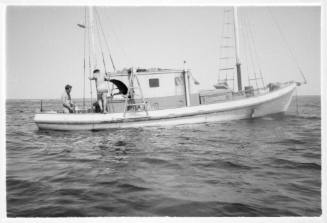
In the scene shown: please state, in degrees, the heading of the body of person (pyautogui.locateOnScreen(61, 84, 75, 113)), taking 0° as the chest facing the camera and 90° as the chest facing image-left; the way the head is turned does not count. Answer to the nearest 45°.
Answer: approximately 315°

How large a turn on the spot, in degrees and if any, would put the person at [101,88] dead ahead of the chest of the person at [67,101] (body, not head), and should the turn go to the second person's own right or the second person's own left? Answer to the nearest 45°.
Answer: approximately 45° to the second person's own left

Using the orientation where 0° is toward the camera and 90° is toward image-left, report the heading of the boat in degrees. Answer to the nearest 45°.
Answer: approximately 270°
